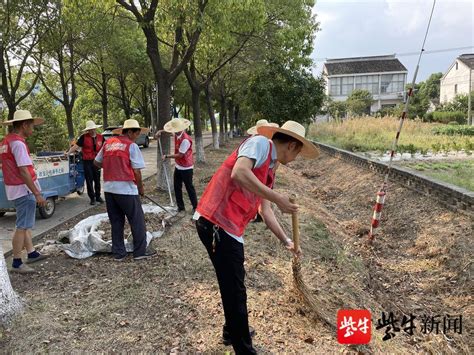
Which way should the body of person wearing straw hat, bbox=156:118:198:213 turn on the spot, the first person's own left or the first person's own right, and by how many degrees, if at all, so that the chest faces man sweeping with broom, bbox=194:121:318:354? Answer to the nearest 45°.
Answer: approximately 90° to the first person's own left

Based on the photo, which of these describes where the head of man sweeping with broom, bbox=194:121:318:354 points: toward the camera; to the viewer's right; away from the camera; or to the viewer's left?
to the viewer's right

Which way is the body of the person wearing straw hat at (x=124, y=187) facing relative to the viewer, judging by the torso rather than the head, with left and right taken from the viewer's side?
facing away from the viewer and to the right of the viewer

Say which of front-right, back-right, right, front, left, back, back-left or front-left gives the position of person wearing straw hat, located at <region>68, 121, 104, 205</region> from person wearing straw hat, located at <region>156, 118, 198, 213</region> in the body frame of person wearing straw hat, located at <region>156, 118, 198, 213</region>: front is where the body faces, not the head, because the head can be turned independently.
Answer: front-right

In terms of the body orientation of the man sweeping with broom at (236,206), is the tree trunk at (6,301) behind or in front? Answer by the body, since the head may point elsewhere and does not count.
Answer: behind

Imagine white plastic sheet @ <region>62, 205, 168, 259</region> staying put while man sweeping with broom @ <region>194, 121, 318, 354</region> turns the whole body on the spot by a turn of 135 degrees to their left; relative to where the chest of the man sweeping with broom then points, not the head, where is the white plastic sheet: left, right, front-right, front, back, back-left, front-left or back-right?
front

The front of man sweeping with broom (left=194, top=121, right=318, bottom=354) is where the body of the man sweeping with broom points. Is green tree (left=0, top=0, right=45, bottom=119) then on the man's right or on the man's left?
on the man's left

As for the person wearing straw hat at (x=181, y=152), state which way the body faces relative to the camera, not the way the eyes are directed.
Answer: to the viewer's left

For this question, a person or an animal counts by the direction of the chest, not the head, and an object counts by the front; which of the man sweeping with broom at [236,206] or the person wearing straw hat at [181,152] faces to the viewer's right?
the man sweeping with broom

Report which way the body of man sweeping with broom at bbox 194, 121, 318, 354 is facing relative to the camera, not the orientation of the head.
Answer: to the viewer's right

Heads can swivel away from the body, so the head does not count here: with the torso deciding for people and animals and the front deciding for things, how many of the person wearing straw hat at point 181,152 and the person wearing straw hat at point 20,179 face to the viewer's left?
1
